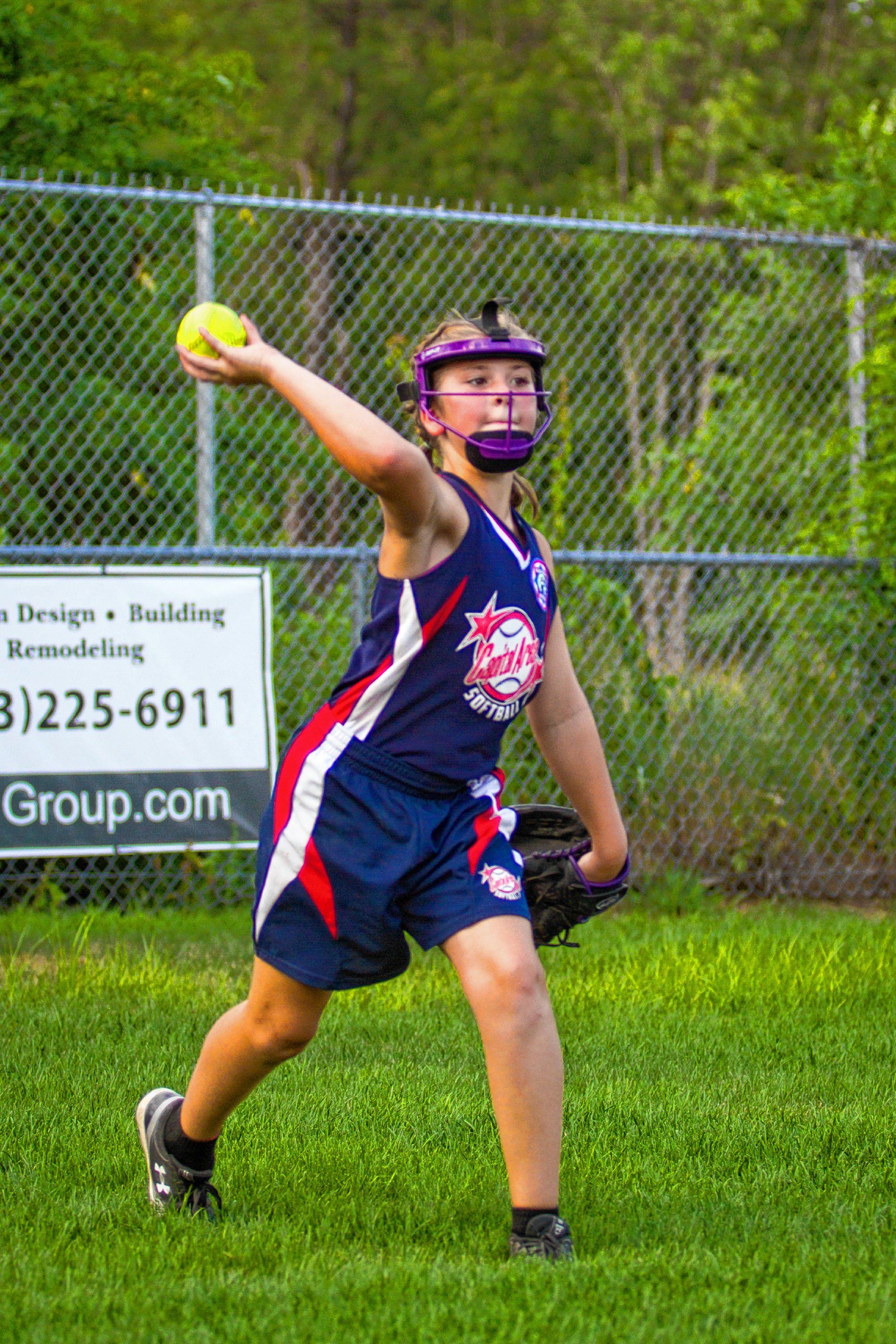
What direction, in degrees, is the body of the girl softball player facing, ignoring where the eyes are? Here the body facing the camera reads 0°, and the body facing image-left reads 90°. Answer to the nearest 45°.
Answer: approximately 315°

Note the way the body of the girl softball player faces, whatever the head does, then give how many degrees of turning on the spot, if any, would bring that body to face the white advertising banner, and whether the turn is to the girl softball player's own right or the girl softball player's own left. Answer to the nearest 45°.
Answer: approximately 135° to the girl softball player's own left

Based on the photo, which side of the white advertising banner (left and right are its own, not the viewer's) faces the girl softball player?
front

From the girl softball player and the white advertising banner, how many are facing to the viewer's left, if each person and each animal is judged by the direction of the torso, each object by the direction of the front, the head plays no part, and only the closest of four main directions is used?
0

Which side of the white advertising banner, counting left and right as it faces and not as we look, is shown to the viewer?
front

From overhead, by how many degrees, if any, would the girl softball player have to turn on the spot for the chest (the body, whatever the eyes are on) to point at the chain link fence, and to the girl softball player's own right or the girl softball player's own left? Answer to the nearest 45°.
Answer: approximately 135° to the girl softball player's own left
